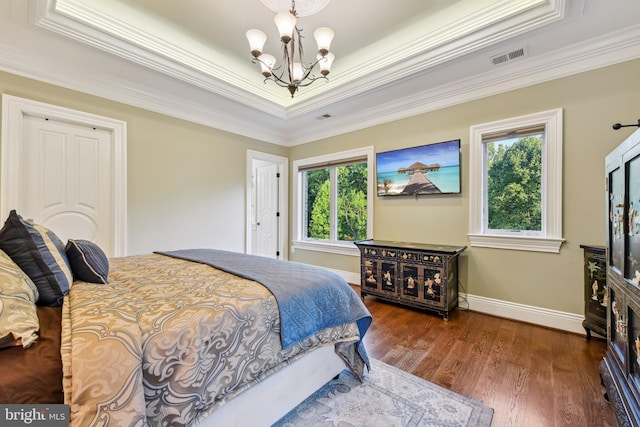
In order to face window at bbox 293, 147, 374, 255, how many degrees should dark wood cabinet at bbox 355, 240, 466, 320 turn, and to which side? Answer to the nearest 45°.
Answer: approximately 90° to its right

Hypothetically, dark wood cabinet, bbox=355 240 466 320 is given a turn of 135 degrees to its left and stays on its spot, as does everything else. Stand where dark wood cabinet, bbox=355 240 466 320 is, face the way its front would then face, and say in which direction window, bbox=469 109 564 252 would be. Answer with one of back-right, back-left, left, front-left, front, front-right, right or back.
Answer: front

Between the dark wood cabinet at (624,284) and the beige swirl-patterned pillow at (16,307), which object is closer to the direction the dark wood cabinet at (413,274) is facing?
the beige swirl-patterned pillow

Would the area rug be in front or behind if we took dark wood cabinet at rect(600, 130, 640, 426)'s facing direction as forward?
in front

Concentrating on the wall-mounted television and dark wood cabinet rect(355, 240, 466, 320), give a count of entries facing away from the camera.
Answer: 0

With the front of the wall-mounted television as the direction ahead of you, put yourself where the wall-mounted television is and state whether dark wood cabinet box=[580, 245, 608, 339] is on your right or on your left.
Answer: on your left

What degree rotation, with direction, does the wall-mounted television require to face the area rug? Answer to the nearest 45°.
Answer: approximately 45° to its left

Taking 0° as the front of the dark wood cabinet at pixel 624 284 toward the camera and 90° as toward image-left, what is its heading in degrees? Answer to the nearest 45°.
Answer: approximately 90°

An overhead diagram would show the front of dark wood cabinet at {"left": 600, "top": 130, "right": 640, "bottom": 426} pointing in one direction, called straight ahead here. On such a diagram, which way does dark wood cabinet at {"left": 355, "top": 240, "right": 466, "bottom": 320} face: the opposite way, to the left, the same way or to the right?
to the left

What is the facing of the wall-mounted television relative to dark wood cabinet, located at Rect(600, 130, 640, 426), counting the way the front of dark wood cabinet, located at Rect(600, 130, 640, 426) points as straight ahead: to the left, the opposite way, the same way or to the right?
to the left

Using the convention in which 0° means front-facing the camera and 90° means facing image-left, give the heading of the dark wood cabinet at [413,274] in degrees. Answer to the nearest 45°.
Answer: approximately 45°

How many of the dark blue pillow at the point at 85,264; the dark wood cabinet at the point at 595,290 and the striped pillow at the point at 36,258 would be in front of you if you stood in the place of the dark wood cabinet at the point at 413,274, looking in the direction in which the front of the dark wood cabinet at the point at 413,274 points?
2

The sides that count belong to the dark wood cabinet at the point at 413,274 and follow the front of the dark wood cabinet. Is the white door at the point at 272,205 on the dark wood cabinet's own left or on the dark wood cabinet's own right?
on the dark wood cabinet's own right
